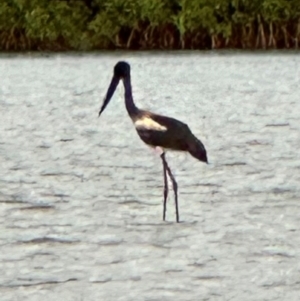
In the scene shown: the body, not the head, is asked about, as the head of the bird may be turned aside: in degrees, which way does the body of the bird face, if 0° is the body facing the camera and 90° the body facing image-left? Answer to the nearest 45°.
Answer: approximately 90°
